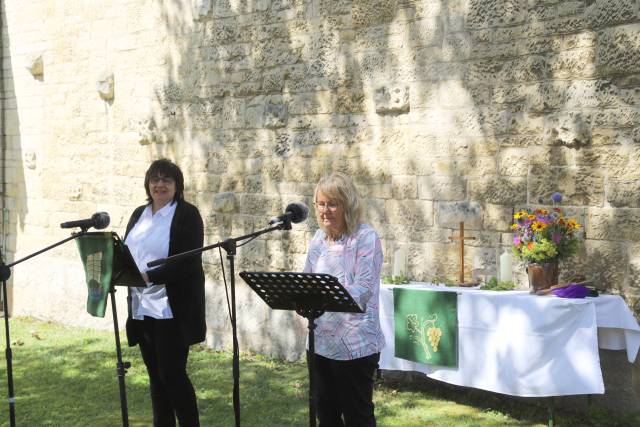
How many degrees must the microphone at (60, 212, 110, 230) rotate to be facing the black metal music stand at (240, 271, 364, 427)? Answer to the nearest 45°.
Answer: approximately 45° to its right

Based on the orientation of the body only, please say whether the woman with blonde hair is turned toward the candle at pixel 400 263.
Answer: no

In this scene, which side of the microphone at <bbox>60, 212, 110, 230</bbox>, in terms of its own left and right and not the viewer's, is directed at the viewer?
right

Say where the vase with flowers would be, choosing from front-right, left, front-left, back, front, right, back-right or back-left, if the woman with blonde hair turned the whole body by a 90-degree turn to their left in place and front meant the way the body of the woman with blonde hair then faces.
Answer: left

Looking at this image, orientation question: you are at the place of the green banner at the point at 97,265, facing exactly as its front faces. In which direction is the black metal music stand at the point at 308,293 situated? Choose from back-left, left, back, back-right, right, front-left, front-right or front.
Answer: left

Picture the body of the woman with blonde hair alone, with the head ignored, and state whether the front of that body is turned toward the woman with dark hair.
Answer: no

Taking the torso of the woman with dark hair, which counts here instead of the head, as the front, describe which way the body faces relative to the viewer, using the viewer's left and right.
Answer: facing the viewer and to the left of the viewer

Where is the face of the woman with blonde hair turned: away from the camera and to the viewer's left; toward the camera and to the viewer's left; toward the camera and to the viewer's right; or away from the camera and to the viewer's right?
toward the camera and to the viewer's left

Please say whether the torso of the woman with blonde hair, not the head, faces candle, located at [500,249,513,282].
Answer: no

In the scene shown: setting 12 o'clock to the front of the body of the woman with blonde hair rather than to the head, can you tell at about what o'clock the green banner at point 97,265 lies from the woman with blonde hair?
The green banner is roughly at 2 o'clock from the woman with blonde hair.

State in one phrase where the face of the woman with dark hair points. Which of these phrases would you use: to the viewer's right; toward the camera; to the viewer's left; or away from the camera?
toward the camera

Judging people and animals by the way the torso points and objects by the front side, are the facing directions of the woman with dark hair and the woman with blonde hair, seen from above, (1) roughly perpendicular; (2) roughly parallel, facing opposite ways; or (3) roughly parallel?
roughly parallel

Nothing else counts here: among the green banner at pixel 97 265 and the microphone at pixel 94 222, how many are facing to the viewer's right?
1

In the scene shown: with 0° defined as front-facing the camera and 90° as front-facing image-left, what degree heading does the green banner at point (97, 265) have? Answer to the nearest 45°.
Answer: approximately 45°
